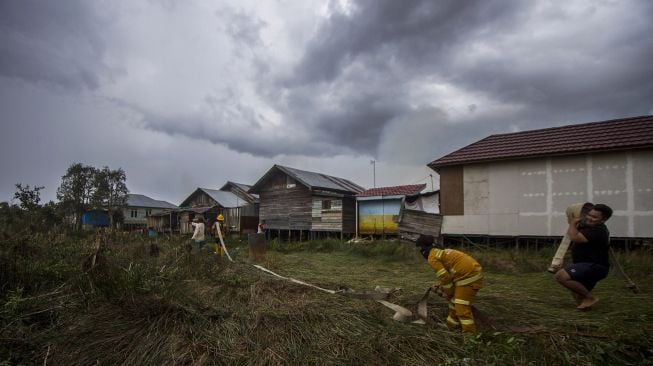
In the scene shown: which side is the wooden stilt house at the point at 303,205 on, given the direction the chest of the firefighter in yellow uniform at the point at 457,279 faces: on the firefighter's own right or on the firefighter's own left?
on the firefighter's own right

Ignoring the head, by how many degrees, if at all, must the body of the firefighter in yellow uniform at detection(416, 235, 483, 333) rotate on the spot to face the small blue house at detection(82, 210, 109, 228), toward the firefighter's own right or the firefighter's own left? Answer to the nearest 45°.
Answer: approximately 45° to the firefighter's own right

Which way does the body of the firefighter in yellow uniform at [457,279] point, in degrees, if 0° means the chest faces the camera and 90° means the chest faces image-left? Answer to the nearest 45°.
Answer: approximately 90°

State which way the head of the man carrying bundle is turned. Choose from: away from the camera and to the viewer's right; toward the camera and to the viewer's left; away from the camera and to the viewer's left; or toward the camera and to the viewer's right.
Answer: toward the camera and to the viewer's left
